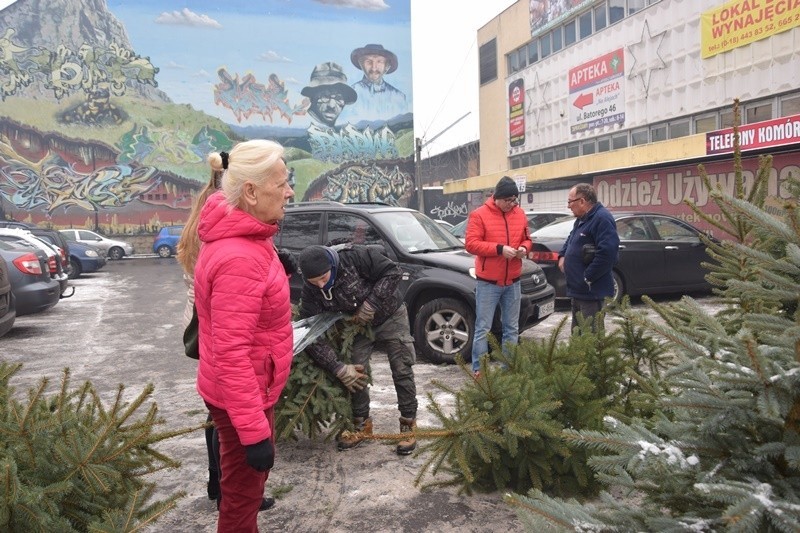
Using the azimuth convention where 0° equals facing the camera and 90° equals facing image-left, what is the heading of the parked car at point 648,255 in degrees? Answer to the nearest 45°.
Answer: approximately 225°

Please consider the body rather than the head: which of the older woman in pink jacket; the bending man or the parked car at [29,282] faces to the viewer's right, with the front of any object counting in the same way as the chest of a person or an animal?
the older woman in pink jacket

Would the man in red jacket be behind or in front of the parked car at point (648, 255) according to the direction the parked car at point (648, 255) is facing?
behind

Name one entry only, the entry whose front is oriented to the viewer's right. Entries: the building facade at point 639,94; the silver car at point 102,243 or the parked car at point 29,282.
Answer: the silver car

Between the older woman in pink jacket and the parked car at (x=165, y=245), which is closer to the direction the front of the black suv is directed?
the older woman in pink jacket

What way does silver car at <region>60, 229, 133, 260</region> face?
to the viewer's right

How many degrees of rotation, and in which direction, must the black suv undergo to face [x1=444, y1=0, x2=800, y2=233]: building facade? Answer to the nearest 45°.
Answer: approximately 90° to its left

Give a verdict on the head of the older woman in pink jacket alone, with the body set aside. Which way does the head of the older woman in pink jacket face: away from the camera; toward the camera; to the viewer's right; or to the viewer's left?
to the viewer's right

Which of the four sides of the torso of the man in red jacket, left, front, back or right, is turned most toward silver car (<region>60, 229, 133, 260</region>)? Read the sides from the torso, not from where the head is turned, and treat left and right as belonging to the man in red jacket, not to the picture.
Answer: back

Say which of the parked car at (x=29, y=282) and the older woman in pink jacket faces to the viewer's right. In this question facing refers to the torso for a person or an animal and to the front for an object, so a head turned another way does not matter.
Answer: the older woman in pink jacket

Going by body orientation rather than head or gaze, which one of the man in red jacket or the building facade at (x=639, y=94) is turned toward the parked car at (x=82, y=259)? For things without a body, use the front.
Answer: the building facade

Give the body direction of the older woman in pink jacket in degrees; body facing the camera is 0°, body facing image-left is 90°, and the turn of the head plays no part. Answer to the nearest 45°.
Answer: approximately 270°
